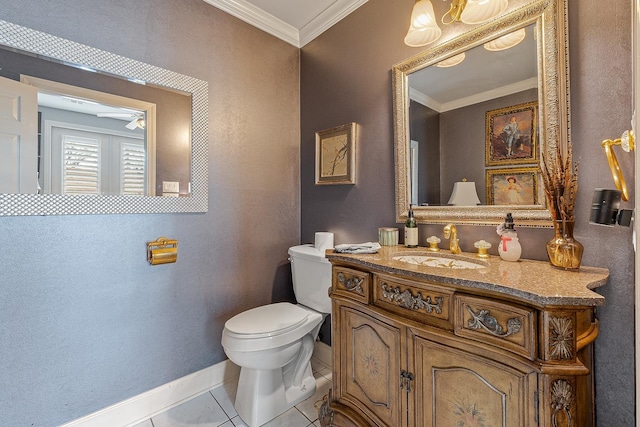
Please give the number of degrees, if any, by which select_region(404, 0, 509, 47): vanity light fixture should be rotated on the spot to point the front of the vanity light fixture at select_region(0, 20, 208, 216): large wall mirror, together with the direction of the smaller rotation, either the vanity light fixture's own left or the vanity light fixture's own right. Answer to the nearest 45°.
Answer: approximately 45° to the vanity light fixture's own right

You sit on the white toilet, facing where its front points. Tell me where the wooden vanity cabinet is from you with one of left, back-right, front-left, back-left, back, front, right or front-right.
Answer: left

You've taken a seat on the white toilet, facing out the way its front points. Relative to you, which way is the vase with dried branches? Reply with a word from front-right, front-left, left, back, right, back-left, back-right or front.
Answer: left

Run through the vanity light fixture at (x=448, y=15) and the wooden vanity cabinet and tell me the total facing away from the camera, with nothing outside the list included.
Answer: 0

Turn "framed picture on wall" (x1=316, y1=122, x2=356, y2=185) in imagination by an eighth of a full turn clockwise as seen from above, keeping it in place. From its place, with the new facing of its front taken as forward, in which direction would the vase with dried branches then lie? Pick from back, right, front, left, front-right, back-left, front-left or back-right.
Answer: back-left

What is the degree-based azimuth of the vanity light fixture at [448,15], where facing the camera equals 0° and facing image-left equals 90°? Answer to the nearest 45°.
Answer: approximately 45°

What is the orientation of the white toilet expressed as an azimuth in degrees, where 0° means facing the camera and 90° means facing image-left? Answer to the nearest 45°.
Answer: approximately 45°

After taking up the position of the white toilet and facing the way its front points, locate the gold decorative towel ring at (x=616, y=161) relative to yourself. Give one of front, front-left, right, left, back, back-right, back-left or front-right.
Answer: left

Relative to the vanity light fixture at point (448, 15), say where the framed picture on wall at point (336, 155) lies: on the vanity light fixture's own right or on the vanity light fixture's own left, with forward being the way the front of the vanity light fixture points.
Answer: on the vanity light fixture's own right
